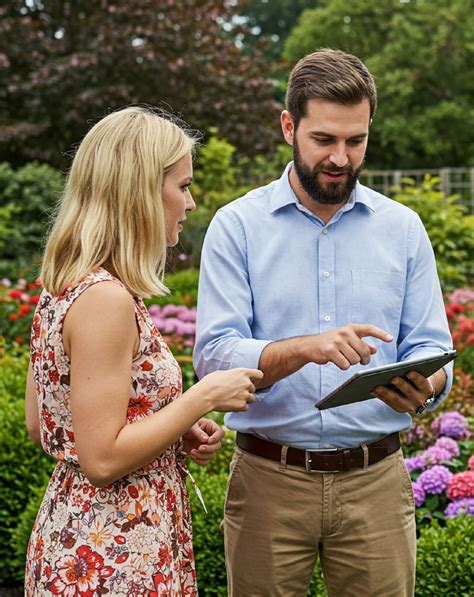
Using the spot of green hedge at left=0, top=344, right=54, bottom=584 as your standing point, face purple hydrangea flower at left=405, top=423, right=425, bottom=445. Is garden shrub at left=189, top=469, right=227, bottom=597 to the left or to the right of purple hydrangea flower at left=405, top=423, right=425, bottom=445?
right

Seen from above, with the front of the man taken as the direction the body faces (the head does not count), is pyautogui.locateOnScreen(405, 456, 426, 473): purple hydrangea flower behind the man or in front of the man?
behind

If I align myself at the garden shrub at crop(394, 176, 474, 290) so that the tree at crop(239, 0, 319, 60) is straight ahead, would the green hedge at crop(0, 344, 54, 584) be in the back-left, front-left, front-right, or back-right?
back-left

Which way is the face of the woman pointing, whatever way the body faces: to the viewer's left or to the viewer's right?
to the viewer's right

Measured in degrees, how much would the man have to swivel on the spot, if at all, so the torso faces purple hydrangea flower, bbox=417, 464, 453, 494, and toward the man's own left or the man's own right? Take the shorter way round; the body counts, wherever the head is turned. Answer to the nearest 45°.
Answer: approximately 180°

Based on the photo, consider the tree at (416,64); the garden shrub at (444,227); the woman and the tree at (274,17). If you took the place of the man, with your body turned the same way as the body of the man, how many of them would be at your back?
3

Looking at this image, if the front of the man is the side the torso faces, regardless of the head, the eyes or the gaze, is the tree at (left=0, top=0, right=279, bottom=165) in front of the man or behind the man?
behind

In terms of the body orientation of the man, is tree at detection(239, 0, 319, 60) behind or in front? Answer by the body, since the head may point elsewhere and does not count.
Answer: behind

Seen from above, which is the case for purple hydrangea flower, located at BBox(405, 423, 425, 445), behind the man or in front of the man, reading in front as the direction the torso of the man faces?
behind

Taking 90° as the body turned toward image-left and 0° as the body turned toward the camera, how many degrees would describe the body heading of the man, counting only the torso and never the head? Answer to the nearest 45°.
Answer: approximately 0°
